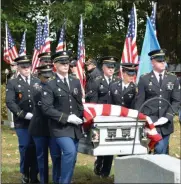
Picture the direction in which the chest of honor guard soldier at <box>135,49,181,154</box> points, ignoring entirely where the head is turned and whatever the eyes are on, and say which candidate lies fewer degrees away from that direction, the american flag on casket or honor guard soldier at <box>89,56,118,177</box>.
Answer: the american flag on casket

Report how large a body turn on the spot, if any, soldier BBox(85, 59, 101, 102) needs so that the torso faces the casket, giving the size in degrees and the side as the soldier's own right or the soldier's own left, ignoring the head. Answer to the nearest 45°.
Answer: approximately 45° to the soldier's own left

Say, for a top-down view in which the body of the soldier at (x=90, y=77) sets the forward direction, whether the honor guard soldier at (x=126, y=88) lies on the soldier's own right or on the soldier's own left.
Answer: on the soldier's own left

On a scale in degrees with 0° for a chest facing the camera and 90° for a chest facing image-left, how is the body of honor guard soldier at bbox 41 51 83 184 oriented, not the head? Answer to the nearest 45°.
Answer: approximately 315°

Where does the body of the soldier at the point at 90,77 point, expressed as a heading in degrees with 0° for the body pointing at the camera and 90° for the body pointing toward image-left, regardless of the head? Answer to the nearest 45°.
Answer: approximately 45°

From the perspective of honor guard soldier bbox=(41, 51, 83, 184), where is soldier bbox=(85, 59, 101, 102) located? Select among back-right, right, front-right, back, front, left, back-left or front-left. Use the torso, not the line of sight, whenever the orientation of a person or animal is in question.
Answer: back-left

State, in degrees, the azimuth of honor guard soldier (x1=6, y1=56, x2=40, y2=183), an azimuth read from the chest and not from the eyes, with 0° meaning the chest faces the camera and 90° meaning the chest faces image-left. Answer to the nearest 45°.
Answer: approximately 315°
